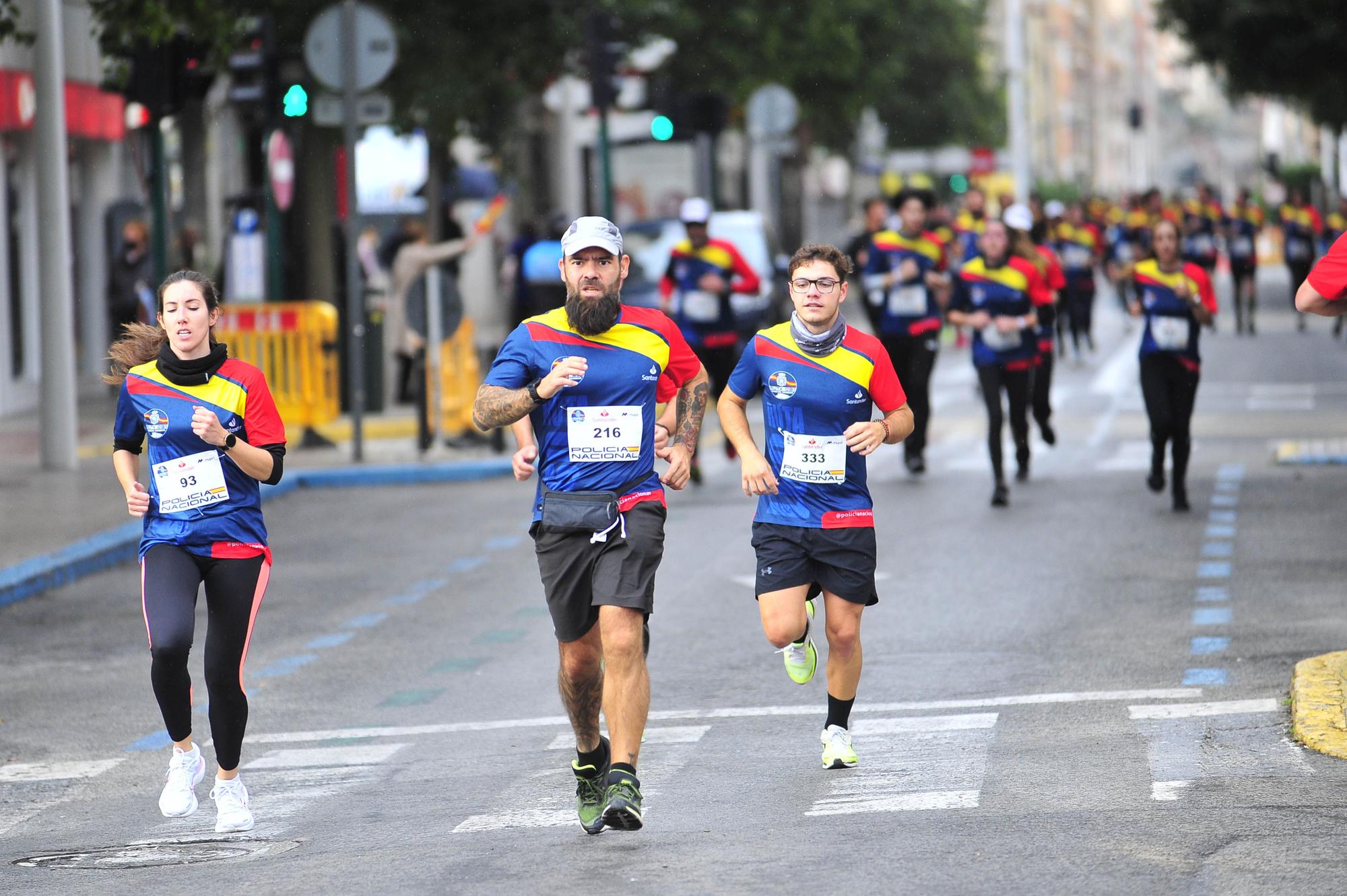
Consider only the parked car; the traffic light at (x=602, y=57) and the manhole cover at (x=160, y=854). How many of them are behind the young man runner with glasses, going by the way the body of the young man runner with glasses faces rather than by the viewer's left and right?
2

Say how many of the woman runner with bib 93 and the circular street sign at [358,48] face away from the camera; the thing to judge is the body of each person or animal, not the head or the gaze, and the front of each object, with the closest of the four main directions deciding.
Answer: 1

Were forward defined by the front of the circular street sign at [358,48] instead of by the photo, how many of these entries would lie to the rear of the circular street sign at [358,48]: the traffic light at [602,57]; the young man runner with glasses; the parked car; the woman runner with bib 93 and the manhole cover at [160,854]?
3

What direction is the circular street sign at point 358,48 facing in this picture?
away from the camera

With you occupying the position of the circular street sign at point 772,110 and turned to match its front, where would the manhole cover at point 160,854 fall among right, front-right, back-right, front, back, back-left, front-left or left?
back
